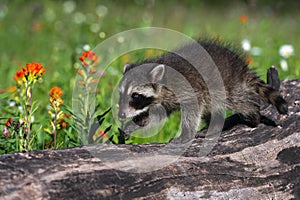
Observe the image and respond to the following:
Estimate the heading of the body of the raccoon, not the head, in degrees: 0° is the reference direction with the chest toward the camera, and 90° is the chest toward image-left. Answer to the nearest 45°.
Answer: approximately 90°

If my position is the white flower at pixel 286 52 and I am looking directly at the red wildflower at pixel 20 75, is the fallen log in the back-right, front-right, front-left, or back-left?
front-left

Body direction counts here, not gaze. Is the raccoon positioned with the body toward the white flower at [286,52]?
no

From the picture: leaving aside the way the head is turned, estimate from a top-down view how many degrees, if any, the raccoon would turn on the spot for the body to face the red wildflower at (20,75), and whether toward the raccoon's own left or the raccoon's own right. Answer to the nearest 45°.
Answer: approximately 45° to the raccoon's own left
